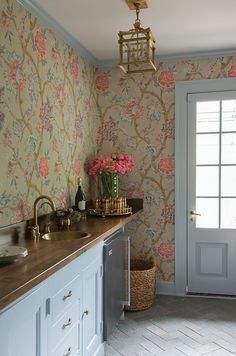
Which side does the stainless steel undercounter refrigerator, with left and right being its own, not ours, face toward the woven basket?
left

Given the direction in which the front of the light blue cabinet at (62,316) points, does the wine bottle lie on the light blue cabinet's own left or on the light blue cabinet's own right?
on the light blue cabinet's own left

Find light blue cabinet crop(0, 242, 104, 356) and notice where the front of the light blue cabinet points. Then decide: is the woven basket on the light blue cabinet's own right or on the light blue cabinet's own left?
on the light blue cabinet's own left

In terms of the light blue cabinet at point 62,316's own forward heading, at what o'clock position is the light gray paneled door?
The light gray paneled door is roughly at 9 o'clock from the light blue cabinet.

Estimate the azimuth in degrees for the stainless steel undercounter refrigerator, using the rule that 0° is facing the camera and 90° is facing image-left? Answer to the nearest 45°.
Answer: approximately 270°

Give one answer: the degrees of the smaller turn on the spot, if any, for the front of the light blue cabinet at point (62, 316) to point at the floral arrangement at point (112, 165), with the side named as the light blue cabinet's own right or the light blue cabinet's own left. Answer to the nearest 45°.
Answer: approximately 135° to the light blue cabinet's own left

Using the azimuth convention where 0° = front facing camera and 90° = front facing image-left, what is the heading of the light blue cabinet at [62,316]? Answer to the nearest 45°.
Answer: approximately 315°
